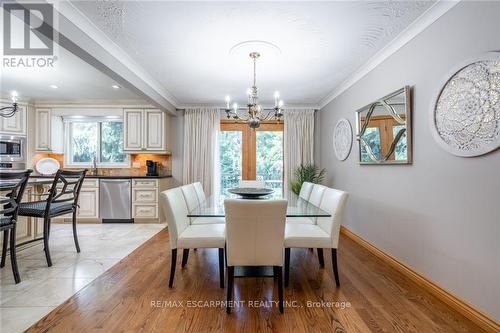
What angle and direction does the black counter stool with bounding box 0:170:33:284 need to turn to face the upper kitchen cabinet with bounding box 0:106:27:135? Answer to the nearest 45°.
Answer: approximately 45° to its right

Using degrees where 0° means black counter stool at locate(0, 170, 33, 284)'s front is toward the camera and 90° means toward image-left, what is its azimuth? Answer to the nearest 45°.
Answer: approximately 135°

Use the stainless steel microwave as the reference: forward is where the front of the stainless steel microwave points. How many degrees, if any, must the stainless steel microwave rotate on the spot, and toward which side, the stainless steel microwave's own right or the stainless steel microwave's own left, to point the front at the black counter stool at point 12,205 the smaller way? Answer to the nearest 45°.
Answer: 0° — it already faces it

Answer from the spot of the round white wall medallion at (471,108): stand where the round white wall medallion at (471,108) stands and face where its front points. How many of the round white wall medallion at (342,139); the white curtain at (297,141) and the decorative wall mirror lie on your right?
3

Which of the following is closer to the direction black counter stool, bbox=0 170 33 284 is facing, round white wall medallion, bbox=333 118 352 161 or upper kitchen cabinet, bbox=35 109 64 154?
the upper kitchen cabinet

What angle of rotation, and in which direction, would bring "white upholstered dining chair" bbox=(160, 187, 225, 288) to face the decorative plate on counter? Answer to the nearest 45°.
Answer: approximately 135° to its left

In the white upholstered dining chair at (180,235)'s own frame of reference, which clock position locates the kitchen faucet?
The kitchen faucet is roughly at 8 o'clock from the white upholstered dining chair.

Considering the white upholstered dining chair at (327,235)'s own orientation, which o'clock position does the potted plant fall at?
The potted plant is roughly at 3 o'clock from the white upholstered dining chair.

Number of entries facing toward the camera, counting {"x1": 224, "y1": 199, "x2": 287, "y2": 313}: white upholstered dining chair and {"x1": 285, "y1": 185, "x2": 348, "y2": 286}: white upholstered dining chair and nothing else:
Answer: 0

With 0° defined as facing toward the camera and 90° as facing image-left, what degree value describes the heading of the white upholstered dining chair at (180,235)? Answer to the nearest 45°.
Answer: approximately 270°

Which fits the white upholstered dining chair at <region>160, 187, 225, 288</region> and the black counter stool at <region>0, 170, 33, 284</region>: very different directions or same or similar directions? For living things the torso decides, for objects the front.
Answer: very different directions

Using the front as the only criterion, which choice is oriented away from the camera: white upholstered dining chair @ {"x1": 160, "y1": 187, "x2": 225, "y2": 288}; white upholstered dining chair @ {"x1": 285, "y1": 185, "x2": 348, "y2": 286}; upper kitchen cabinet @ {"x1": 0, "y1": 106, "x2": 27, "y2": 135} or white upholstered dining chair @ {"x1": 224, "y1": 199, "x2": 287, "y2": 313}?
white upholstered dining chair @ {"x1": 224, "y1": 199, "x2": 287, "y2": 313}

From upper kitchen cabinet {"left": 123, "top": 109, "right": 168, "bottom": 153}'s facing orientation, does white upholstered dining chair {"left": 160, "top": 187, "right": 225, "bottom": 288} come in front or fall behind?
in front
